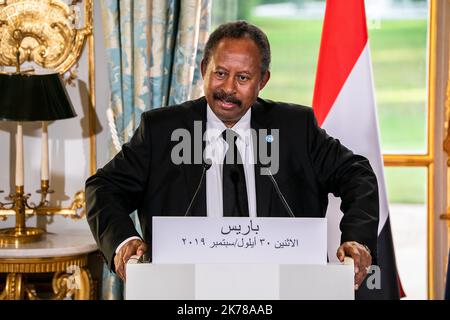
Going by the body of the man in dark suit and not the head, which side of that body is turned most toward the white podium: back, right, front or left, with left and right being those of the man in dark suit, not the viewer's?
front

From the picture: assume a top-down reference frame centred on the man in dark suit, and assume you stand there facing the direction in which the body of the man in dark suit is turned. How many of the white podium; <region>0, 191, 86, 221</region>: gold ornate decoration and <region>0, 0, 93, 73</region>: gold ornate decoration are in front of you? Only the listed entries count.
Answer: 1

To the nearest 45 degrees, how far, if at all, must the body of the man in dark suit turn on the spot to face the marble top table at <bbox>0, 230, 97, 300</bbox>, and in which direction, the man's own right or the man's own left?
approximately 135° to the man's own right

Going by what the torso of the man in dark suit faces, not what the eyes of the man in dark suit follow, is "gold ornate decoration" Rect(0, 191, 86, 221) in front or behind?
behind

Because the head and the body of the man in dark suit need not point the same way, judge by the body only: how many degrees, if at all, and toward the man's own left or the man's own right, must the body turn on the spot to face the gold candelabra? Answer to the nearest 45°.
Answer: approximately 135° to the man's own right

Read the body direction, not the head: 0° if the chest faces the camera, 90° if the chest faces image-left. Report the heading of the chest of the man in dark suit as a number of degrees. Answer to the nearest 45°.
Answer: approximately 0°

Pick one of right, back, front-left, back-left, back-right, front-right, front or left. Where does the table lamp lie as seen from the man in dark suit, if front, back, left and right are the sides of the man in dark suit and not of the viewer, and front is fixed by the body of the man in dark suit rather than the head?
back-right

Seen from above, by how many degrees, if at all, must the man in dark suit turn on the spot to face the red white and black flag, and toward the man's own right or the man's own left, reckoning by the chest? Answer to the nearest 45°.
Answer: approximately 135° to the man's own left
